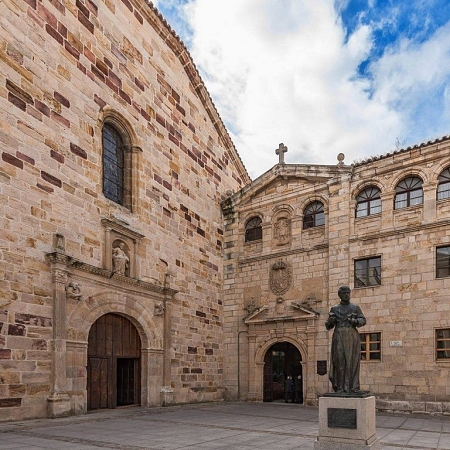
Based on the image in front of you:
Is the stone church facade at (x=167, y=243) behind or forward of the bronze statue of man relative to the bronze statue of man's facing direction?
behind

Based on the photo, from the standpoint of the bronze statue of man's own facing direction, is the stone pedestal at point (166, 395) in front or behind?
behind

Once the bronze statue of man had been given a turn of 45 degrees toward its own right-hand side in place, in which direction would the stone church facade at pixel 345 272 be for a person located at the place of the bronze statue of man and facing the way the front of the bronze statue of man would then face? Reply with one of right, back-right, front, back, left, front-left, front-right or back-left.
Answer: back-right

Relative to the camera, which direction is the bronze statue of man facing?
toward the camera
